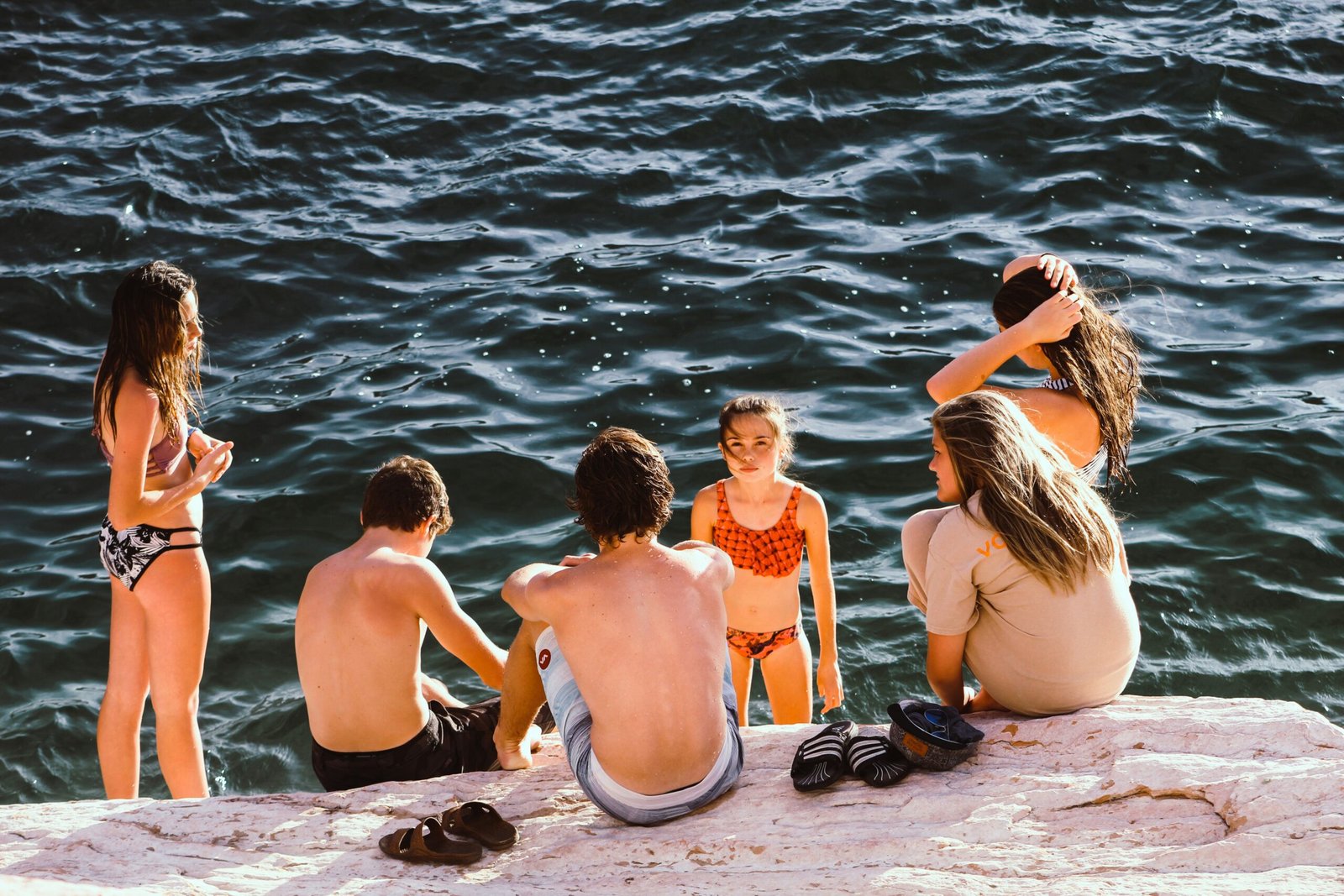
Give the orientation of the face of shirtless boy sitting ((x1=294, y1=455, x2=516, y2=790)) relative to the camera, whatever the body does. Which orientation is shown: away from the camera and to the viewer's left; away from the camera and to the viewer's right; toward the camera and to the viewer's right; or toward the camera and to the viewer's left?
away from the camera and to the viewer's right

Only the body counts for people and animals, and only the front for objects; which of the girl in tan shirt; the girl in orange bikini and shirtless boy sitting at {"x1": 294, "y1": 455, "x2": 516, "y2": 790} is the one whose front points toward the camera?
the girl in orange bikini

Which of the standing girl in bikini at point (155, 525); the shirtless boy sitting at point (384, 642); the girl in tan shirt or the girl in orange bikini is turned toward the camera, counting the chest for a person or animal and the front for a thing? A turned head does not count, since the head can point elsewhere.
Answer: the girl in orange bikini

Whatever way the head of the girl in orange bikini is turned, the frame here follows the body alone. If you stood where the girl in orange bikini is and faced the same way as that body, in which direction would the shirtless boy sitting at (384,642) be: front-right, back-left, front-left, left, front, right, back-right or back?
front-right

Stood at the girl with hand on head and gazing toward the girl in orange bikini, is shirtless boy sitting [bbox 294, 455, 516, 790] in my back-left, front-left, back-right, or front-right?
front-left

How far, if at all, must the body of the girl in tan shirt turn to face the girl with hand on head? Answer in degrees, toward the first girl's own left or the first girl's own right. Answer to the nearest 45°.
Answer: approximately 45° to the first girl's own right

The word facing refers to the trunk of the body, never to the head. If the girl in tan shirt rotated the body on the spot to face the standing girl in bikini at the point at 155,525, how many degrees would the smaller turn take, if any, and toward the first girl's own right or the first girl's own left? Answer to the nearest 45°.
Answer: approximately 45° to the first girl's own left

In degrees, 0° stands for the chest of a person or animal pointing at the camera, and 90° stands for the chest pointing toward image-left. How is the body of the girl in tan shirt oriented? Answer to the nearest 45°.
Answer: approximately 135°

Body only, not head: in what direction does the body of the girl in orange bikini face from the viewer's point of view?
toward the camera

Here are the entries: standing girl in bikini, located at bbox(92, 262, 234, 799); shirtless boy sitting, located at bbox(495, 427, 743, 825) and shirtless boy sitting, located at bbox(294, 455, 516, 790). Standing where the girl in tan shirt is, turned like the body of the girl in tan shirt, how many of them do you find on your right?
0

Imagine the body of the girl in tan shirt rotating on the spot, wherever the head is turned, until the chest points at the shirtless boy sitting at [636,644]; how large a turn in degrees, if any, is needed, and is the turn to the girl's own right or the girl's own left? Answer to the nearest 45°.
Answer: approximately 90° to the girl's own left

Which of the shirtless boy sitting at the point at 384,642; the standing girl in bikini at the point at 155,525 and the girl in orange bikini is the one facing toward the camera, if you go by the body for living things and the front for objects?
the girl in orange bikini

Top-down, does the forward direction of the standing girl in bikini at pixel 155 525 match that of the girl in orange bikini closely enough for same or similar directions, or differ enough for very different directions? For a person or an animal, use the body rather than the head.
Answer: very different directions

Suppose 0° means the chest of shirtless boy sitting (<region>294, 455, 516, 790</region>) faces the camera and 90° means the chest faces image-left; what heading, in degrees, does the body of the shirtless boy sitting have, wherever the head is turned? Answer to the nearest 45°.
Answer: approximately 225°

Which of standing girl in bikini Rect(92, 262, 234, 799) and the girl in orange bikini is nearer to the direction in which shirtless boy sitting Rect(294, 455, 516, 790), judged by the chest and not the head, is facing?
the girl in orange bikini

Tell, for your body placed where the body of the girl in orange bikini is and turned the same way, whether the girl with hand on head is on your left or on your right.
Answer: on your left

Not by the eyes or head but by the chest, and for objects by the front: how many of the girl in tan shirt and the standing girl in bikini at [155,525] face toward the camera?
0
